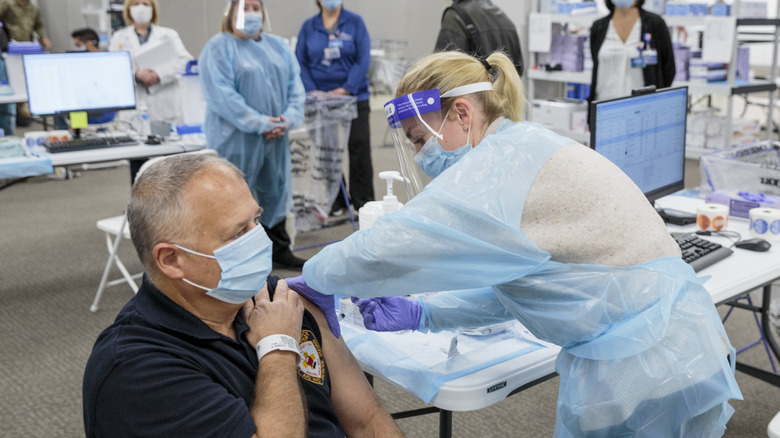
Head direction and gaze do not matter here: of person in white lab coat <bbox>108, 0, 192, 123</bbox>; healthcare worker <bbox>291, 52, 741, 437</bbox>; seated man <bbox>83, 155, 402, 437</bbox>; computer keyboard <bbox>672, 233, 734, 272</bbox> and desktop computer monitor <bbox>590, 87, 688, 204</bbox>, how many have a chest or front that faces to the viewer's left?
1

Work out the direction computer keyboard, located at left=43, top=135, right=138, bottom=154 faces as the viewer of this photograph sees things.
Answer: facing the viewer

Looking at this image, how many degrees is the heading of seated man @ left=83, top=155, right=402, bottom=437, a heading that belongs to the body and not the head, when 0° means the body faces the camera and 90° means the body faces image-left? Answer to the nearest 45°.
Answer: approximately 315°

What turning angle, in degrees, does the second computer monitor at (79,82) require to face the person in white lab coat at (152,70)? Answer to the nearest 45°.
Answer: approximately 135° to its left

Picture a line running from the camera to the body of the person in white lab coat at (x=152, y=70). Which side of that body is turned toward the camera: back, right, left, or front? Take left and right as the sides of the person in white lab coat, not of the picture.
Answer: front

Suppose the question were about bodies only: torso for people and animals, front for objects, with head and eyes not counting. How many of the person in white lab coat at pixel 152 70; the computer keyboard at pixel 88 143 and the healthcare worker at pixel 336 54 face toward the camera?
3

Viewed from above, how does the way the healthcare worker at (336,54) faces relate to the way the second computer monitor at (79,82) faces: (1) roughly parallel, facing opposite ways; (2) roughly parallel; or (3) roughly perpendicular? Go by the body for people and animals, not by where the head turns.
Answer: roughly parallel

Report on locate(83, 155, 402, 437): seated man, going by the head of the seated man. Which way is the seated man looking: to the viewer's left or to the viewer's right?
to the viewer's right

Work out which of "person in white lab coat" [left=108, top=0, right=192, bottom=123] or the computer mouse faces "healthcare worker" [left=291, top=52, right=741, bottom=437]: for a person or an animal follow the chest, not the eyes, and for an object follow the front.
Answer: the person in white lab coat

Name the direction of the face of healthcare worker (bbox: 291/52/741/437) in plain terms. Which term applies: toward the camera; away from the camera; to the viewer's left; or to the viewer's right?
to the viewer's left

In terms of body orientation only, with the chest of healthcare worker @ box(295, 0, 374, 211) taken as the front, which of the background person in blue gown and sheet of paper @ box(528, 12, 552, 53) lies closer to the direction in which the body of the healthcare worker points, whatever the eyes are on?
the background person in blue gown

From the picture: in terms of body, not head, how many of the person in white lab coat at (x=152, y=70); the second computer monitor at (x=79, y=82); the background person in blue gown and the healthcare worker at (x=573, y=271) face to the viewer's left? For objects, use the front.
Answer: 1

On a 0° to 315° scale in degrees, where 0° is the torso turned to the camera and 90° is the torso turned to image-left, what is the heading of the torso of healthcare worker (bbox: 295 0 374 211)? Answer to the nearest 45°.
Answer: approximately 0°

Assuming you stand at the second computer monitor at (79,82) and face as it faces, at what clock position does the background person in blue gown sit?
The background person in blue gown is roughly at 10 o'clock from the second computer monitor.

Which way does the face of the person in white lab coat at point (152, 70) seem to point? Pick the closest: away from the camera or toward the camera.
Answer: toward the camera

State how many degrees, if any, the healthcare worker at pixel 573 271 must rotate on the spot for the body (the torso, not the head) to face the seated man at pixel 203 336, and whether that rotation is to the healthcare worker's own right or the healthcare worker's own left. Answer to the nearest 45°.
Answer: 0° — they already face them

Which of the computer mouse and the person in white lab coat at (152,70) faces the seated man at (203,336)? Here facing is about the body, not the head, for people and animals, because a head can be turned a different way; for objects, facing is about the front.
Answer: the person in white lab coat

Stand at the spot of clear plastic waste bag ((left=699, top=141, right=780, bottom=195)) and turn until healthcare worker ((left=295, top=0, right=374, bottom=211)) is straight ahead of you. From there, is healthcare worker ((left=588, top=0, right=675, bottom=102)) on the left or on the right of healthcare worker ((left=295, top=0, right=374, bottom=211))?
right

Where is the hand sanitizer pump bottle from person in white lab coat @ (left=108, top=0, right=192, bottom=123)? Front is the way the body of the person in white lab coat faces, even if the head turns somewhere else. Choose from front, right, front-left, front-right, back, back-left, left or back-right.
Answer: front

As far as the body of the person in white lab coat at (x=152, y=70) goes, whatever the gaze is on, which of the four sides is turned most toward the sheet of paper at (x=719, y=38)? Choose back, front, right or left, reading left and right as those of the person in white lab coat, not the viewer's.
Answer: left
